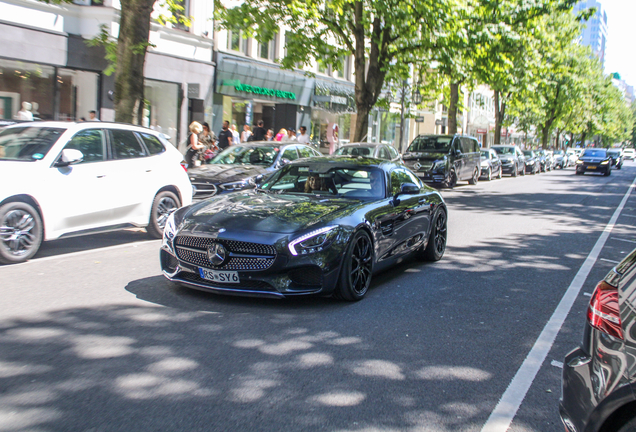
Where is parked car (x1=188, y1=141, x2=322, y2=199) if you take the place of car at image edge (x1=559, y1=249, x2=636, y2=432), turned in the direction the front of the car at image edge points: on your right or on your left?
on your left

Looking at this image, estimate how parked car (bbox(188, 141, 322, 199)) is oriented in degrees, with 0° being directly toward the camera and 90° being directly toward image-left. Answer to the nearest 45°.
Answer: approximately 45°

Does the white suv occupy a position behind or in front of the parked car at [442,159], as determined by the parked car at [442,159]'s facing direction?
in front

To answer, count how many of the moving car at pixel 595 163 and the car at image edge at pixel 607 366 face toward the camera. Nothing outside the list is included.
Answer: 1

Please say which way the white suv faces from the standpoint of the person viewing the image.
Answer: facing the viewer and to the left of the viewer

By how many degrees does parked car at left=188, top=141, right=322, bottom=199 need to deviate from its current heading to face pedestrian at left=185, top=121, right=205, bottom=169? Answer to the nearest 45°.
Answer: approximately 135° to its right

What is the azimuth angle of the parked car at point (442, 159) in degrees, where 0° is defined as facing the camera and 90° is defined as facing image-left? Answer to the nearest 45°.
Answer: approximately 45°

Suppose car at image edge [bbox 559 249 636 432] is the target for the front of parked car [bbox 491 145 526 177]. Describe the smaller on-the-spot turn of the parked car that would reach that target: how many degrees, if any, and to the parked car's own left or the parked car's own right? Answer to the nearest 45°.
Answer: approximately 45° to the parked car's own left
